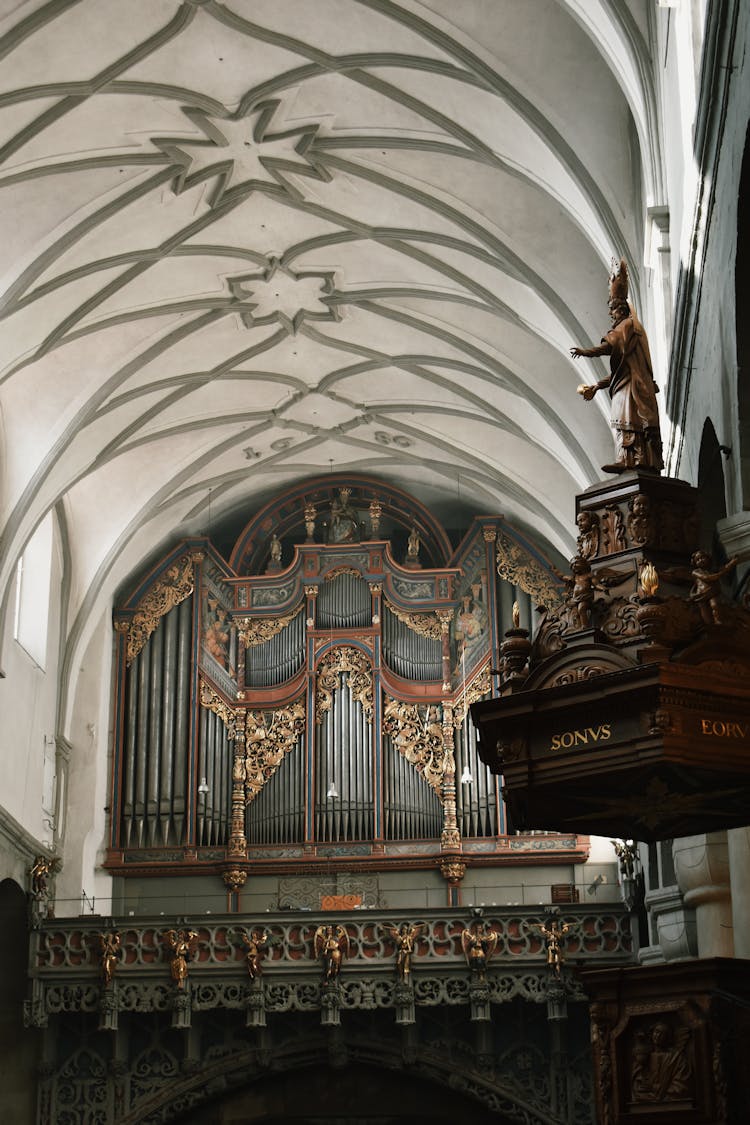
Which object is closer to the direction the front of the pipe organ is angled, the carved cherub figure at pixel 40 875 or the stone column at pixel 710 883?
the stone column

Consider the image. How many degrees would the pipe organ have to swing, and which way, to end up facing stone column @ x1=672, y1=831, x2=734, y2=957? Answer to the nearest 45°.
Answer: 0° — it already faces it

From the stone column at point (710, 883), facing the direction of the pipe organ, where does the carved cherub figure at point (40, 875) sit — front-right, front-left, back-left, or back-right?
front-left

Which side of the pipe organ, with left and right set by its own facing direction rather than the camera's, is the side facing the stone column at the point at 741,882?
front

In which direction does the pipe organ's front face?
toward the camera

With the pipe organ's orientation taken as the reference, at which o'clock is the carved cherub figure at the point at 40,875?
The carved cherub figure is roughly at 2 o'clock from the pipe organ.
